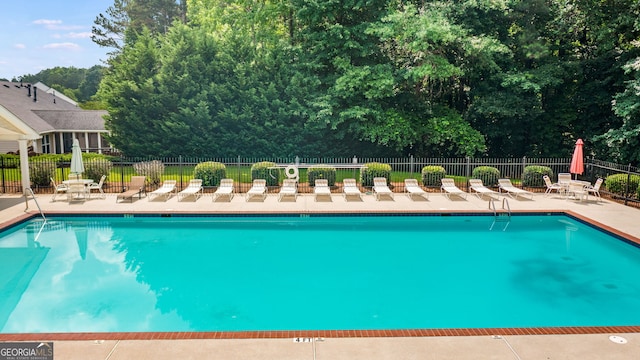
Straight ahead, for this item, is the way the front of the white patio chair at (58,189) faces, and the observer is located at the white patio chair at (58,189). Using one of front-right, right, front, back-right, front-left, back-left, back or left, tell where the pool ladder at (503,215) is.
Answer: front-right

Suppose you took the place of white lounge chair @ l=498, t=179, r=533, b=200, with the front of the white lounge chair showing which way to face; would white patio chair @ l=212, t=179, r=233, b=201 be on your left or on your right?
on your right

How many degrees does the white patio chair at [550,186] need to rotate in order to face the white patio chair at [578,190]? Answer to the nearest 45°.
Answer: approximately 45° to its right

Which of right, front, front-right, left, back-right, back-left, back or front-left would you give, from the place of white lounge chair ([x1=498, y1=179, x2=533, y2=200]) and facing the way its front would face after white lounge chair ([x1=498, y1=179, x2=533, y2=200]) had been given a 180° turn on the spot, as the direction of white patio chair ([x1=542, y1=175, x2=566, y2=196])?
right

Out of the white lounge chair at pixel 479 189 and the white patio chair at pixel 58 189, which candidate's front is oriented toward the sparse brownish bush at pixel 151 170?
the white patio chair

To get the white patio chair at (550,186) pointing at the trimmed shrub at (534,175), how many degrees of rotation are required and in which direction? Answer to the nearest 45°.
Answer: approximately 135° to its left

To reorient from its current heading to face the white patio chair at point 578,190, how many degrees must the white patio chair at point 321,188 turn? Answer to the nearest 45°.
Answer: approximately 90° to its left

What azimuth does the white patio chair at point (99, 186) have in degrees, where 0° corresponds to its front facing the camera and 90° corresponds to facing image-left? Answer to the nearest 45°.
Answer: approximately 90°

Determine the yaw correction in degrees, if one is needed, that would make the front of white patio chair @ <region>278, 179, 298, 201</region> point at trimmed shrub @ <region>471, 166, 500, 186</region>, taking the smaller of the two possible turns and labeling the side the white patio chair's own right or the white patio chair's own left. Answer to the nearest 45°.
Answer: approximately 90° to the white patio chair's own left

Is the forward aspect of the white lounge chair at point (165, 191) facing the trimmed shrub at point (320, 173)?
no

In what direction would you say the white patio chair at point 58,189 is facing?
to the viewer's right

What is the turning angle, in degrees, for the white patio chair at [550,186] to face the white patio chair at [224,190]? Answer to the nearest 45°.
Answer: approximately 135° to its right

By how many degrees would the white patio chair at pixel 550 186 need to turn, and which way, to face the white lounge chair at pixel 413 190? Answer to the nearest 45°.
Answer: approximately 135° to its right

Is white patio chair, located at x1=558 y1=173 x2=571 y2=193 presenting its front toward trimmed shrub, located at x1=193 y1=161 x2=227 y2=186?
no

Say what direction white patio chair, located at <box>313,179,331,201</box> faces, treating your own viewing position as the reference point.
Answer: facing the viewer
